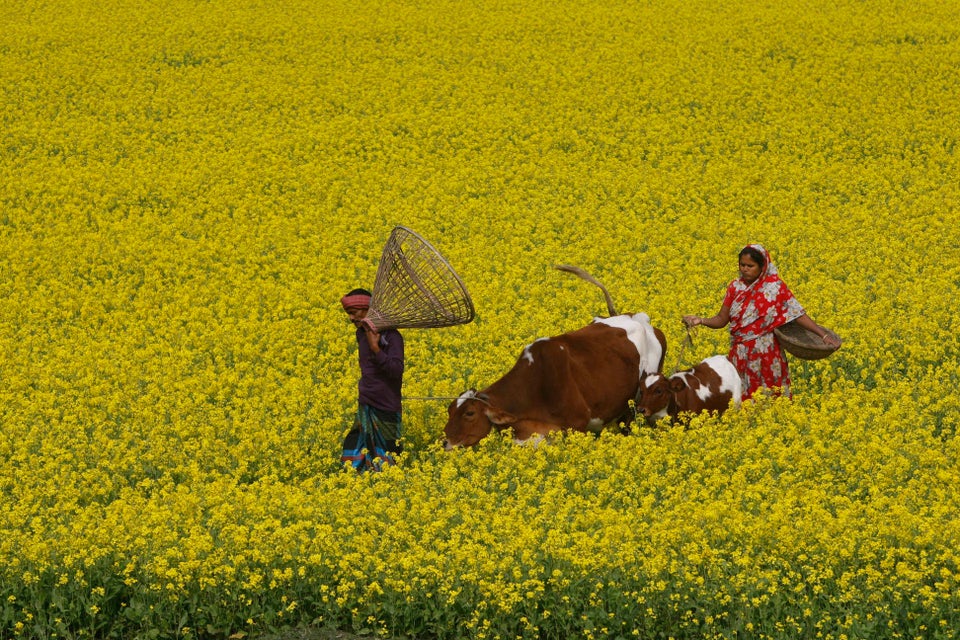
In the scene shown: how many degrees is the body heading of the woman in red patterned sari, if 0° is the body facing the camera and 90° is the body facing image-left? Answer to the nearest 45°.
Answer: approximately 45°

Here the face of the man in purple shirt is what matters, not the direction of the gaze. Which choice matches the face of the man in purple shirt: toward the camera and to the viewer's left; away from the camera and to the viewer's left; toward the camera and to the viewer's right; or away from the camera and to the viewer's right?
toward the camera and to the viewer's left

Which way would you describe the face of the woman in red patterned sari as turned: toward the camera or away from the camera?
toward the camera

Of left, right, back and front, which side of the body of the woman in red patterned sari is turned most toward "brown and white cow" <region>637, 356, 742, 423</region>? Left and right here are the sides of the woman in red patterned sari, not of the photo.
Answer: front

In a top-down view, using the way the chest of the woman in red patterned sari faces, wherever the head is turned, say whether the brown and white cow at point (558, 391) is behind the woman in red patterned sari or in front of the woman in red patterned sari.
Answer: in front

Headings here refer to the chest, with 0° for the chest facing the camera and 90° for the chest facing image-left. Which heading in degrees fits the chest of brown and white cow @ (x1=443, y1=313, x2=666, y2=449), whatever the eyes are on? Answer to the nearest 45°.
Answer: approximately 45°

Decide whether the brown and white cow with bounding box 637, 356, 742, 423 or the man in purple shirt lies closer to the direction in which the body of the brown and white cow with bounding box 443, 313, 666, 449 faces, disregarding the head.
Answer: the man in purple shirt

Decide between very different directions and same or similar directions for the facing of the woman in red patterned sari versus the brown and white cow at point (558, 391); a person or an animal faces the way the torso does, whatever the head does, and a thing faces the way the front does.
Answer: same or similar directions

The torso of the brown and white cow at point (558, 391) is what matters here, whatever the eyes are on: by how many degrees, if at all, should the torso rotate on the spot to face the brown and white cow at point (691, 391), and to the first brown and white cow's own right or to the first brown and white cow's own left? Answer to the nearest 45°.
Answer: approximately 135° to the first brown and white cow's own left

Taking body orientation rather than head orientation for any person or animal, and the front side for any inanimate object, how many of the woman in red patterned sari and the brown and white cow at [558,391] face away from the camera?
0

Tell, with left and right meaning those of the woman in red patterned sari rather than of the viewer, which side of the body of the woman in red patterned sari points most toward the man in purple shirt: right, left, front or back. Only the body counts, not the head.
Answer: front
